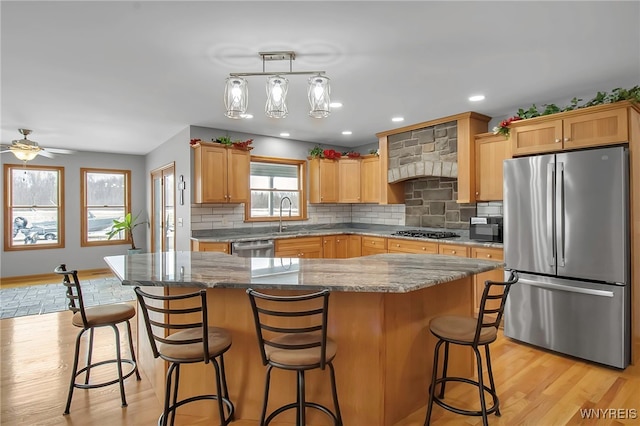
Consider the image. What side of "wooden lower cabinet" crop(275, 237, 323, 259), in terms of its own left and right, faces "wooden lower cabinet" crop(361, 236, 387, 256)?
left

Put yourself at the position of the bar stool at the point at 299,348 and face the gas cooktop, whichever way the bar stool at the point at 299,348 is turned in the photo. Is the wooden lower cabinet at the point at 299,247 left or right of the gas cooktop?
left

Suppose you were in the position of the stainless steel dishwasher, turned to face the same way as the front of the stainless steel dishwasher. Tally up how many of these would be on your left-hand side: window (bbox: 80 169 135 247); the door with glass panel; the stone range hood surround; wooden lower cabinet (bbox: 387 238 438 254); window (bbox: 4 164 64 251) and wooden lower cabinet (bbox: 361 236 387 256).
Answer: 3

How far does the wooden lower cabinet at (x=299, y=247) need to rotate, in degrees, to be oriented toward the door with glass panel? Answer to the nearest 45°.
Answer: approximately 135° to its right

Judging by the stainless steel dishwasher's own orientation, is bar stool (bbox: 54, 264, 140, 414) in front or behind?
in front

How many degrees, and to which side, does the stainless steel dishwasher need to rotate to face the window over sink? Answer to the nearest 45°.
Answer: approximately 180°

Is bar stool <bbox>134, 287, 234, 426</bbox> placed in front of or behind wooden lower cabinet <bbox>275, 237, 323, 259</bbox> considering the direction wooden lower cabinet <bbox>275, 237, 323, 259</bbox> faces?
in front

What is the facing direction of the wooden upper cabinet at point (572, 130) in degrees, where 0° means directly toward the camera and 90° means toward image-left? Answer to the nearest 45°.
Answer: approximately 45°

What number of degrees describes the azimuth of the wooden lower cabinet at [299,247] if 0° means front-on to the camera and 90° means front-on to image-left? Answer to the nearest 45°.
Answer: approximately 0°

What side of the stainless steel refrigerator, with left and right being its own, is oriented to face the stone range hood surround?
right

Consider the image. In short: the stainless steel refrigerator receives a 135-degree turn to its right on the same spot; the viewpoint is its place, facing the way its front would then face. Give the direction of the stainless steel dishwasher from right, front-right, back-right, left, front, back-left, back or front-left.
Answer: left
